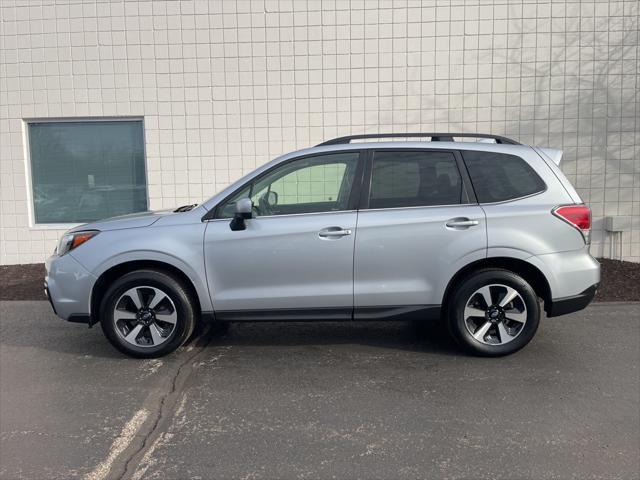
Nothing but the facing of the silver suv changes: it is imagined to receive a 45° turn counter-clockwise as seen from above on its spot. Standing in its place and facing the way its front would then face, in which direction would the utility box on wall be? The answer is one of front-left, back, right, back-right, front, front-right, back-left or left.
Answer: back

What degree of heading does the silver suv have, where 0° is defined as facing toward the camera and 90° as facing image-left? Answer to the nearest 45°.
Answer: approximately 90°
